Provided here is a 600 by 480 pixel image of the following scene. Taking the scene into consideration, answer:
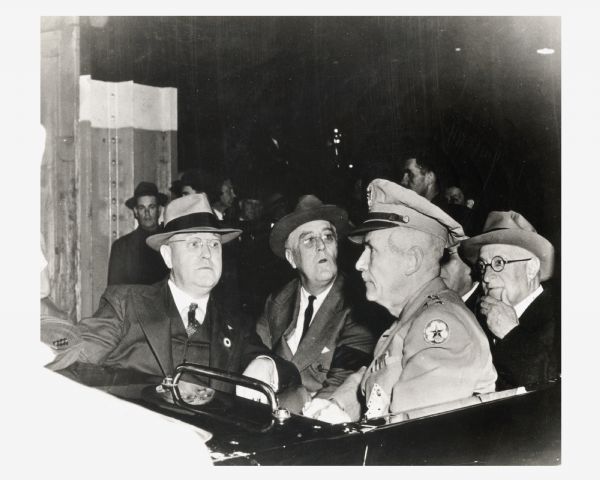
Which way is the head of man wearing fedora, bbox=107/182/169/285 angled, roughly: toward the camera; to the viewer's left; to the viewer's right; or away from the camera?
toward the camera

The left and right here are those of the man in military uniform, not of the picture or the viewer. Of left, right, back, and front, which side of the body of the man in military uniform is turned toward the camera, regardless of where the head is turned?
left

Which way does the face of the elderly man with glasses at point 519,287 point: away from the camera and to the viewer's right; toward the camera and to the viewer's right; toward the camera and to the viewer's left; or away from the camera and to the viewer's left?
toward the camera and to the viewer's left

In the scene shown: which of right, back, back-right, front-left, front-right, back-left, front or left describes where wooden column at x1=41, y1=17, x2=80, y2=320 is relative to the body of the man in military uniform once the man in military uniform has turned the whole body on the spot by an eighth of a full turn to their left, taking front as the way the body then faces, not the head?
front-right

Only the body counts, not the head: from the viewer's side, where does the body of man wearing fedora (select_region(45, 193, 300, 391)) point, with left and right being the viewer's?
facing the viewer and to the right of the viewer

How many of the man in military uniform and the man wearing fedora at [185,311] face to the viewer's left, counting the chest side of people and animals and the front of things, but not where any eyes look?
1

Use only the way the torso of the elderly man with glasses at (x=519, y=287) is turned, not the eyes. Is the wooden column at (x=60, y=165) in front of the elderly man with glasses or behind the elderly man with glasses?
in front

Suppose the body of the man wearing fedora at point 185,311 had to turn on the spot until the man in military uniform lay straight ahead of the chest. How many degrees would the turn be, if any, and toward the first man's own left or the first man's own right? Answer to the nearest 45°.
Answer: approximately 45° to the first man's own left

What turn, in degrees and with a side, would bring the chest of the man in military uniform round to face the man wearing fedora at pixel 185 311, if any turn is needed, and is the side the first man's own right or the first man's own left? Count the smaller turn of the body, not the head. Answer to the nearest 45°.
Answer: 0° — they already face them

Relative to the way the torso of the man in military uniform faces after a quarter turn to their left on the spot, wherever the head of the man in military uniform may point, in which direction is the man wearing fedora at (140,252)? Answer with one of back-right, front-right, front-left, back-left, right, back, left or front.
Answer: right

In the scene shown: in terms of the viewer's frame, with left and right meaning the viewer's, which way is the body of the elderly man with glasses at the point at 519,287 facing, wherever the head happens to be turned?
facing the viewer and to the left of the viewer

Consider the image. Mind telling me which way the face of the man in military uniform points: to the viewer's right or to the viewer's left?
to the viewer's left
